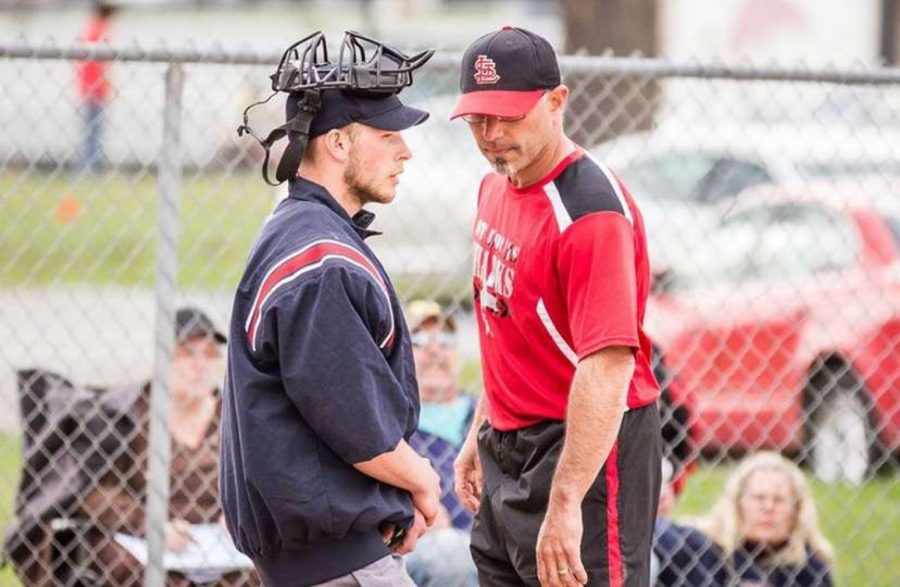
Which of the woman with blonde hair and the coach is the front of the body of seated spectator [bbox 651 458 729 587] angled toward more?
the coach

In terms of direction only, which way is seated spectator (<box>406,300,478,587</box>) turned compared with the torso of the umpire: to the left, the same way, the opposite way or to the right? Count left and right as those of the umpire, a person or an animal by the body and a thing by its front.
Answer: to the right

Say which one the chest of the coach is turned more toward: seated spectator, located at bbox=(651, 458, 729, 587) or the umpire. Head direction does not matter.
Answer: the umpire

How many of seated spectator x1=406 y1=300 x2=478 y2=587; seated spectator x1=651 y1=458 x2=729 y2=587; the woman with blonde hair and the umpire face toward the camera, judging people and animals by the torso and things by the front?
3

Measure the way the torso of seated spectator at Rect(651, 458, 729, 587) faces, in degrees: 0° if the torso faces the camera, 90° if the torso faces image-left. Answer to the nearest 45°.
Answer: approximately 0°

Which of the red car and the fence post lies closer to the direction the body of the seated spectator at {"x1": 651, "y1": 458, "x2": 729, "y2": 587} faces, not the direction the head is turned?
the fence post

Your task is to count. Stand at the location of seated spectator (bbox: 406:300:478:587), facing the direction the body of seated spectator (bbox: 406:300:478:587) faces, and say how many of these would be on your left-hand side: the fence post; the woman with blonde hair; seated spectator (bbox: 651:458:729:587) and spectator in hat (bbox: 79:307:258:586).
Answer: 2

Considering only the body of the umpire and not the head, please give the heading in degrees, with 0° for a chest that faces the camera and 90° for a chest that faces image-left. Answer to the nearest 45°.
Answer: approximately 270°

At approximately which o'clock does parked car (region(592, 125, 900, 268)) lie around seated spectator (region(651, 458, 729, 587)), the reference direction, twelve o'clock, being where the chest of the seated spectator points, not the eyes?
The parked car is roughly at 6 o'clock from the seated spectator.

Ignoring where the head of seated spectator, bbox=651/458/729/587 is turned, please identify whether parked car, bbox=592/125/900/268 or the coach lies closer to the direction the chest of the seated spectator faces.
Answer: the coach
